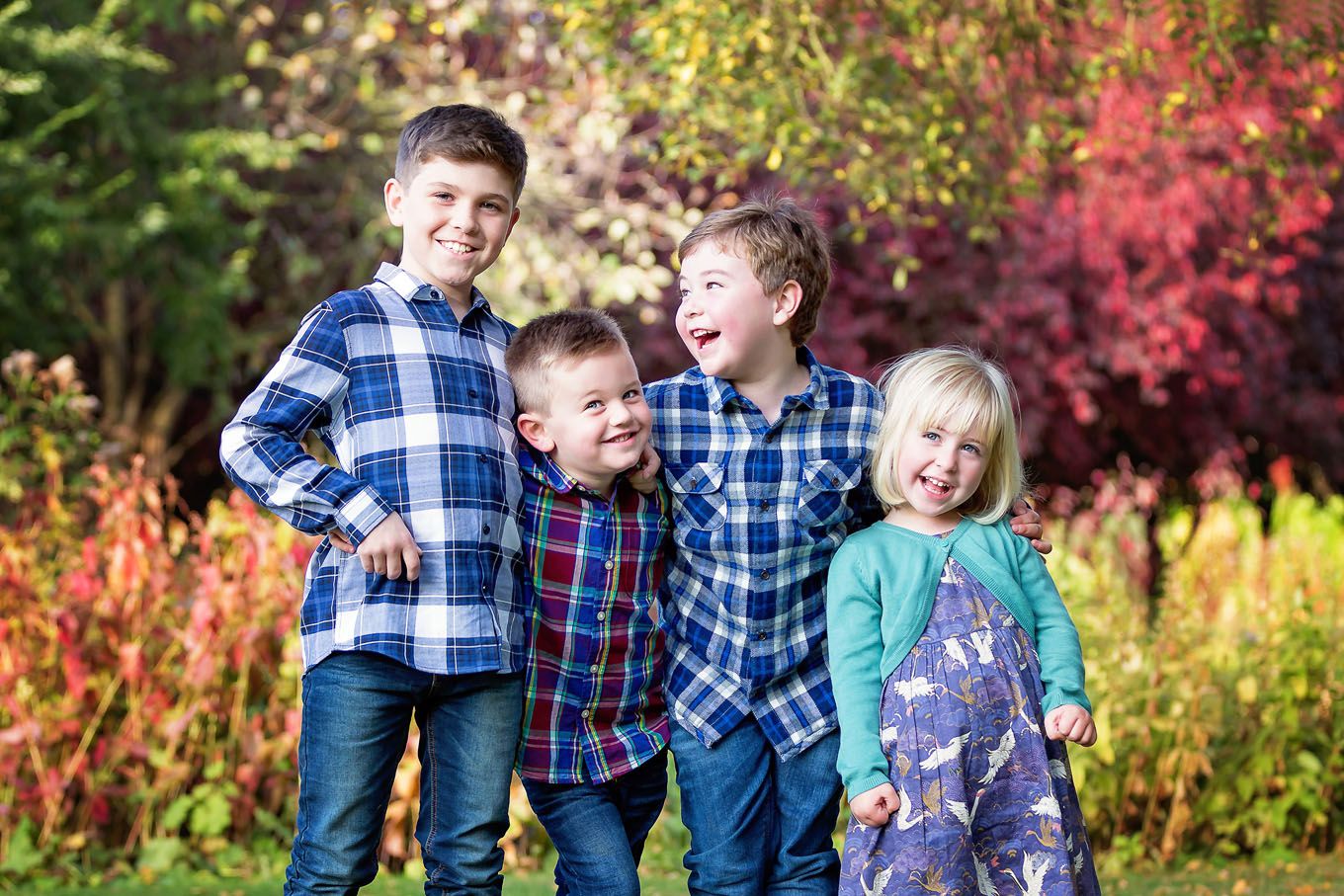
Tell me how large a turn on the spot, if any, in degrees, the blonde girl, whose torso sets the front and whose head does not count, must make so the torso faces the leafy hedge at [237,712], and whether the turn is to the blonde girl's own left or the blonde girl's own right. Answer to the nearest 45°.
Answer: approximately 135° to the blonde girl's own right

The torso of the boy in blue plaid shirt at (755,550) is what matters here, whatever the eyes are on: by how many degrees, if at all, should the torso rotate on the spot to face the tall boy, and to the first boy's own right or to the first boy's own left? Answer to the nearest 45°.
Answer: approximately 90° to the first boy's own right

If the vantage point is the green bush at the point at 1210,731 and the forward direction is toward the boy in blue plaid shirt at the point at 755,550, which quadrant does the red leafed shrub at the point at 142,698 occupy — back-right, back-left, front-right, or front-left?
front-right

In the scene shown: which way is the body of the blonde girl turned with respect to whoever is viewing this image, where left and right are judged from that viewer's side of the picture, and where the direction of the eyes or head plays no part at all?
facing the viewer

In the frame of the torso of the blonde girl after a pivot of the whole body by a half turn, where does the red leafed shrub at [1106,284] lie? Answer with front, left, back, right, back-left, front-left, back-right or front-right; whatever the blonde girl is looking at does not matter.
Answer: front

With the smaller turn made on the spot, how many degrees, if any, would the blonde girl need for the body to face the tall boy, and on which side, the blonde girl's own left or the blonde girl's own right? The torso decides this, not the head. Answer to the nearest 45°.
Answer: approximately 90° to the blonde girl's own right

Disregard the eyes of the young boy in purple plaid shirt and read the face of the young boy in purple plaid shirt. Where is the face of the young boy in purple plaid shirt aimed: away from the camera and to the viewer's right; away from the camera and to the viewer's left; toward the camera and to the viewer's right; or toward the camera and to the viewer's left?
toward the camera and to the viewer's right

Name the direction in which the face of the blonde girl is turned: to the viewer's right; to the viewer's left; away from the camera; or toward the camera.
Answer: toward the camera

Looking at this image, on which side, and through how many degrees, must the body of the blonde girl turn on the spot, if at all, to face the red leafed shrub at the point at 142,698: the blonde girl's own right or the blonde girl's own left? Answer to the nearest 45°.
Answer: approximately 135° to the blonde girl's own right

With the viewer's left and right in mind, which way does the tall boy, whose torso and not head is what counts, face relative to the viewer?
facing the viewer and to the right of the viewer

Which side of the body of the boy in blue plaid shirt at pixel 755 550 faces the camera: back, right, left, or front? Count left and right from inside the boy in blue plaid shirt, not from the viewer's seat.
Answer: front

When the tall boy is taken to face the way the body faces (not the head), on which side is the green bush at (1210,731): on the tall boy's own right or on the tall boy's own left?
on the tall boy's own left
